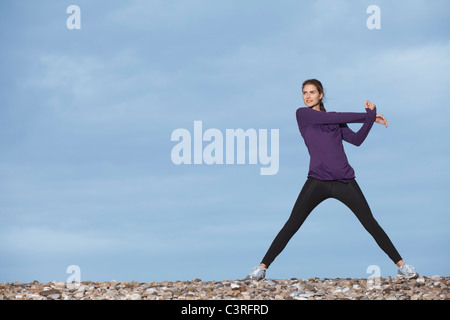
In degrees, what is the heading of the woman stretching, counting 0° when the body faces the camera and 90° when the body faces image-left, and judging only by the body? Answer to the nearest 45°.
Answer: approximately 0°
